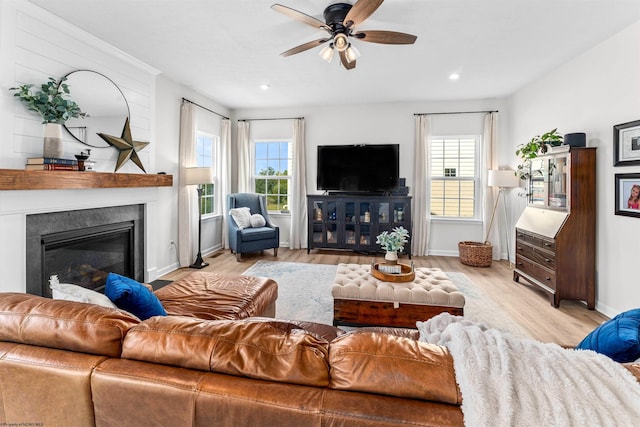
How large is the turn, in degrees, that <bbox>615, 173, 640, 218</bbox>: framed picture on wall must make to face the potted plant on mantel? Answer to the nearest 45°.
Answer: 0° — it already faces it

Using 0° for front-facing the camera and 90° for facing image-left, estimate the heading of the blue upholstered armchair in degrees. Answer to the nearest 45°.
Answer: approximately 315°

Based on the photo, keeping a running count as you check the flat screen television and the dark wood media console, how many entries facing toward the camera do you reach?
2

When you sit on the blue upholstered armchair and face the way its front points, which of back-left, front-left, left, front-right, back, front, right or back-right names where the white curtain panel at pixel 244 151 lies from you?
back-left

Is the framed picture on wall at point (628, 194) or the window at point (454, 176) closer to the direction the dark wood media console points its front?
the framed picture on wall

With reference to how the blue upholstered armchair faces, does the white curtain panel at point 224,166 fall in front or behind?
behind
